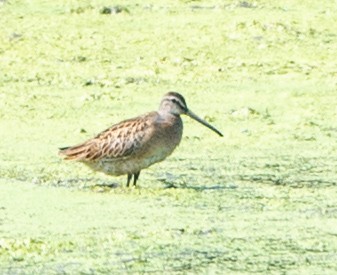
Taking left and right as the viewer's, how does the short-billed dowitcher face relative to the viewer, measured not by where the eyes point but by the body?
facing to the right of the viewer
